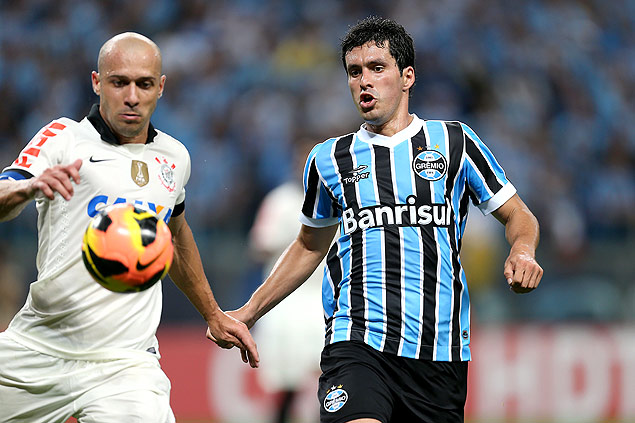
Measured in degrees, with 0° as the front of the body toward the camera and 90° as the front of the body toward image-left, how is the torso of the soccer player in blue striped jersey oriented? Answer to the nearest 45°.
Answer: approximately 0°

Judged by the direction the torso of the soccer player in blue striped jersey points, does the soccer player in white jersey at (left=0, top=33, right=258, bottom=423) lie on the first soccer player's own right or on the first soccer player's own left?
on the first soccer player's own right

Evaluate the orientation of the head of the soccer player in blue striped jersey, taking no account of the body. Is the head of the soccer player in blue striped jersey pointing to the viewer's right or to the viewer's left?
to the viewer's left
